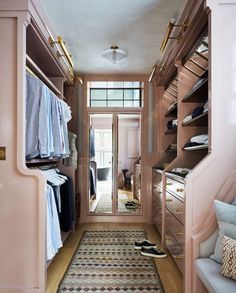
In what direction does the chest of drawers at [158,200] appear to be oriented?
to the viewer's left

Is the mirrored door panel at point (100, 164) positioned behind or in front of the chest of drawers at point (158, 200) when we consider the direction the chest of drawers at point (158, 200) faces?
in front

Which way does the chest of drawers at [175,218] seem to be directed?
to the viewer's left

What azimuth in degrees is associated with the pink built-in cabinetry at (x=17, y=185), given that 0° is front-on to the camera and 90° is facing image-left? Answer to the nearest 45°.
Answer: approximately 270°

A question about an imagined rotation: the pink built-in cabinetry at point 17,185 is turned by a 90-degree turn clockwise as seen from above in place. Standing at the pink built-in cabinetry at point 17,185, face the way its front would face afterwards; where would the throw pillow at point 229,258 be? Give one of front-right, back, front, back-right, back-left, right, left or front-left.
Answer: front-left

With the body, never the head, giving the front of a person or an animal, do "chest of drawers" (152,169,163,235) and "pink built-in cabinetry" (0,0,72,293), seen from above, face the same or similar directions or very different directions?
very different directions

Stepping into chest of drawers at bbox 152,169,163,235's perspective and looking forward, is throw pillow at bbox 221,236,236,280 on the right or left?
on its left

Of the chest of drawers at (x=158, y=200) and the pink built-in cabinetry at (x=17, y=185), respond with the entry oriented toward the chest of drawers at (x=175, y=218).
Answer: the pink built-in cabinetry
